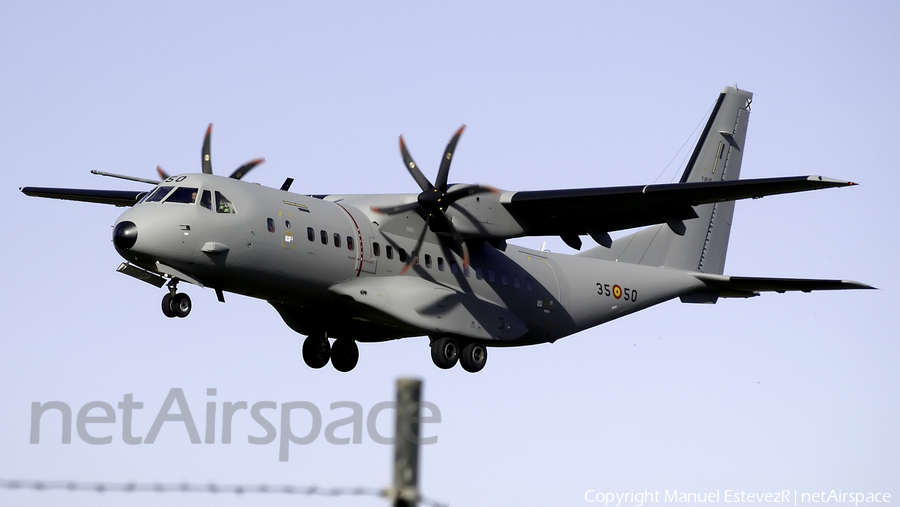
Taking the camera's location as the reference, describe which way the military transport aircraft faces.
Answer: facing the viewer and to the left of the viewer
